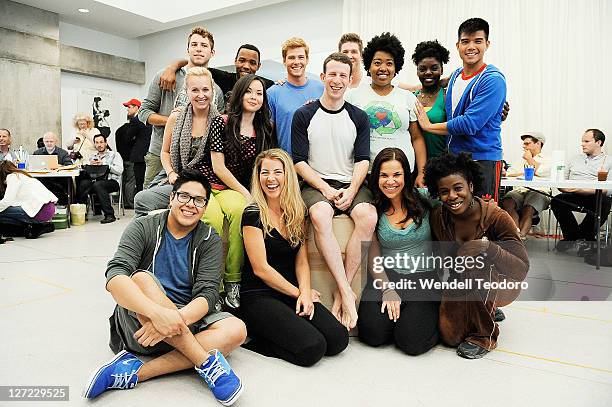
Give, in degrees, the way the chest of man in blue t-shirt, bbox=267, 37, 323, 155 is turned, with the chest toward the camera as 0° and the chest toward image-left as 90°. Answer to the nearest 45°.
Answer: approximately 0°

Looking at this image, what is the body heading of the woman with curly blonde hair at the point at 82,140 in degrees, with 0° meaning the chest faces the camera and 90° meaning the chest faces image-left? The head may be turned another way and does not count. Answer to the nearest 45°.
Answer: approximately 0°

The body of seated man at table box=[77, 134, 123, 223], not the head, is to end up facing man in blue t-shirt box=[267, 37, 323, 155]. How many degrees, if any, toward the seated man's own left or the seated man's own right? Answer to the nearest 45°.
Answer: approximately 45° to the seated man's own left

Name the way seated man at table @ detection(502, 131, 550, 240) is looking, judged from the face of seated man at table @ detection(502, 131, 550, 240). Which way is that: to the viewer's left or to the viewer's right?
to the viewer's left

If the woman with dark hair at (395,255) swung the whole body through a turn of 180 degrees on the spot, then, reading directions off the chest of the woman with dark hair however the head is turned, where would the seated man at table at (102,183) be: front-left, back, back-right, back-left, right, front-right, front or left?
front-left

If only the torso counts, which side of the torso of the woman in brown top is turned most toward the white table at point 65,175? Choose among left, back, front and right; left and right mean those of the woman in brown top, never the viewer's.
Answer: right

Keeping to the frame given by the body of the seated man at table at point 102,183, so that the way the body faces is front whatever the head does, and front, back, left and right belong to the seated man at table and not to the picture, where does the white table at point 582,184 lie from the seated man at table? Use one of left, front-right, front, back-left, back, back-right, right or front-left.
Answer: left

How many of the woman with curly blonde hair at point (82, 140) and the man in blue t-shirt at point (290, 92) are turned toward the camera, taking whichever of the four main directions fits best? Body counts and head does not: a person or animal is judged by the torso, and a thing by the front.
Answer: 2

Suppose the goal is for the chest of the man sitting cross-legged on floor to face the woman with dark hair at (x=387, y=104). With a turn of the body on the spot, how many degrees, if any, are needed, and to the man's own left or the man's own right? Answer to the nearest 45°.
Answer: approximately 135° to the man's own left

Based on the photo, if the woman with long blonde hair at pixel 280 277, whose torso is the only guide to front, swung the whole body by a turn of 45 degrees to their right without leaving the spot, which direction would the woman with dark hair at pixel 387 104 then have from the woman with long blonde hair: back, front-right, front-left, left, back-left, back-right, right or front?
back-left

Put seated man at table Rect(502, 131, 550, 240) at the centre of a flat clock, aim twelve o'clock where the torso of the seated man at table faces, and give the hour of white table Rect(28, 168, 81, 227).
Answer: The white table is roughly at 1 o'clock from the seated man at table.
